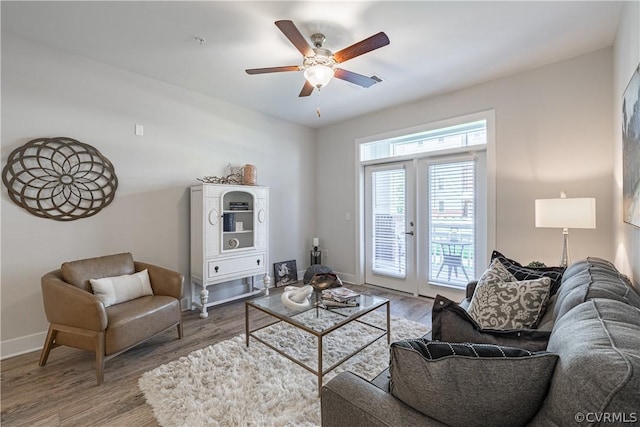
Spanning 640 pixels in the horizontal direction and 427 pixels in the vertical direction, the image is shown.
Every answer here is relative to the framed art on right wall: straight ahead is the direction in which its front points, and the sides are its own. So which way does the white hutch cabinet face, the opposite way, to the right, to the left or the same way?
the opposite way

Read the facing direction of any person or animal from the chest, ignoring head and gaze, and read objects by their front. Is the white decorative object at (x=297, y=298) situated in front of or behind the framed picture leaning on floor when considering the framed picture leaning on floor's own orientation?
in front

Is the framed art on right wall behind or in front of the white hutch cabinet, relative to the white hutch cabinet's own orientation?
in front

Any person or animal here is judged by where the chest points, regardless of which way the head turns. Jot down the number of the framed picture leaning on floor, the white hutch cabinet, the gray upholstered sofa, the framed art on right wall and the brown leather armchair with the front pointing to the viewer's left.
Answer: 2

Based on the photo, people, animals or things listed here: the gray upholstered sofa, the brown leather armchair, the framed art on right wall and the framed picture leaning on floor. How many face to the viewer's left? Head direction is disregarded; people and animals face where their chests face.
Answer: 2

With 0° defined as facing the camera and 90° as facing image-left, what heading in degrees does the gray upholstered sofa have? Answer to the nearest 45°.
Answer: approximately 90°

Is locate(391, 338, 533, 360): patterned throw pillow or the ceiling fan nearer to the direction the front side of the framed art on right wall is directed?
the ceiling fan

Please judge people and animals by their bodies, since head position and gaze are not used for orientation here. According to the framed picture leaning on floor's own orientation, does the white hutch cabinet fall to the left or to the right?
on its right

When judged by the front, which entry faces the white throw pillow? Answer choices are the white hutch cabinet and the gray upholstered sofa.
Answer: the gray upholstered sofa

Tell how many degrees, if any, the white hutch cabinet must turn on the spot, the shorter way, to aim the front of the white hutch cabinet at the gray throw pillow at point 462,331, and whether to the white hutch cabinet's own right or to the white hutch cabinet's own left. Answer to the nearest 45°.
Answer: approximately 45° to the white hutch cabinet's own right

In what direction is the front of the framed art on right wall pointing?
to the viewer's left

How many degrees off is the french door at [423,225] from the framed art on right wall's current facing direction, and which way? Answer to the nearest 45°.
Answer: approximately 45° to its right
